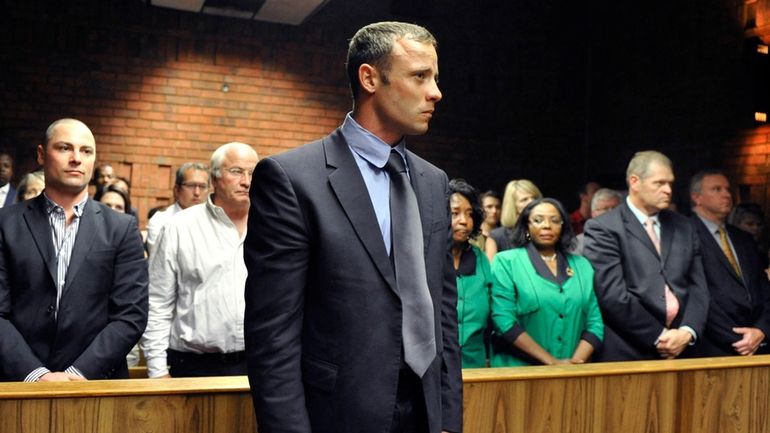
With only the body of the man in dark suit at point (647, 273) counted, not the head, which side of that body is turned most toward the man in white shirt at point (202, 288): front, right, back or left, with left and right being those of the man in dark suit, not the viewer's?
right

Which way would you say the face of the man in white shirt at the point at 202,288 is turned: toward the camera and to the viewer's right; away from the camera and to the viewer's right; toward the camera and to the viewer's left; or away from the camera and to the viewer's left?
toward the camera and to the viewer's right

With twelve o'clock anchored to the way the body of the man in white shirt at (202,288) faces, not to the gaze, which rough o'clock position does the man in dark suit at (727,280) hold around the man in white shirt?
The man in dark suit is roughly at 10 o'clock from the man in white shirt.

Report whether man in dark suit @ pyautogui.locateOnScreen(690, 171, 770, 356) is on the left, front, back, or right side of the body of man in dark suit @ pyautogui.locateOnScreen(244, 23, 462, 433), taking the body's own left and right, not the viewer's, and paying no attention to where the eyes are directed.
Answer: left

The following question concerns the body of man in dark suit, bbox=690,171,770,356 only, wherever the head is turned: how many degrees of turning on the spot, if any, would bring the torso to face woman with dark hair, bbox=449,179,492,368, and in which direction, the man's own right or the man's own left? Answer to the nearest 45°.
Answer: approximately 90° to the man's own right

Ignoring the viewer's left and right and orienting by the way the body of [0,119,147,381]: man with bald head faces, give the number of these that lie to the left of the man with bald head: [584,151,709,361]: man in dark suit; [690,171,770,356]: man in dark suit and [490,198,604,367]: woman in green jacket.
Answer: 3

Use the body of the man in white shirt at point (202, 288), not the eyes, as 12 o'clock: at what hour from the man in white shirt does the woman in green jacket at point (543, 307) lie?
The woman in green jacket is roughly at 10 o'clock from the man in white shirt.

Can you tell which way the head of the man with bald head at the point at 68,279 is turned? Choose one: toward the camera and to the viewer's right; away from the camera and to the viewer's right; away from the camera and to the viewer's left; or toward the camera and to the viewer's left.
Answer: toward the camera and to the viewer's right

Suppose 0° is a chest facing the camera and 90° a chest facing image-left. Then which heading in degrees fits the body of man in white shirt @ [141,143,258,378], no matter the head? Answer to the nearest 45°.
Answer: approximately 315°

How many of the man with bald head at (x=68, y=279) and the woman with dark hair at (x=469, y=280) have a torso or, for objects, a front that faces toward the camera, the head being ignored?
2

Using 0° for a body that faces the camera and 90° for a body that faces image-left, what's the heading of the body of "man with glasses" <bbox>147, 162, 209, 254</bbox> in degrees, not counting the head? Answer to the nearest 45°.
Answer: approximately 315°

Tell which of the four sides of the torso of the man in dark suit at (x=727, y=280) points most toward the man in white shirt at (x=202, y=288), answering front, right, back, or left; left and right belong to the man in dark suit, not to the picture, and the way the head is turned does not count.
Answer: right
